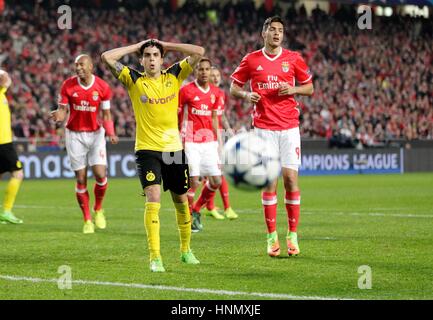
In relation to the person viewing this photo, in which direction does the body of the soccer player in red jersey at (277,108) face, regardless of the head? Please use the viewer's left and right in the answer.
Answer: facing the viewer

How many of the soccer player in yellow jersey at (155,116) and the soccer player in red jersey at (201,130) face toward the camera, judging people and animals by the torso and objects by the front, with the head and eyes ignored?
2

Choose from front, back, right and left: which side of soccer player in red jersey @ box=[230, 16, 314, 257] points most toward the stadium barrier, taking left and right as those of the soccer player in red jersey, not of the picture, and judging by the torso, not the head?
back

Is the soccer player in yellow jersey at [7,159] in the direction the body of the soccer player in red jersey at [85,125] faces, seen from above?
no

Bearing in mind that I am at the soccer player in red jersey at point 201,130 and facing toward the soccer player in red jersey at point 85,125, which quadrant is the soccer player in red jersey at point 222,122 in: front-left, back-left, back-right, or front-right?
back-right

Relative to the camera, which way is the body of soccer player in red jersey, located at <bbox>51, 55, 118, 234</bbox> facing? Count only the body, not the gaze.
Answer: toward the camera

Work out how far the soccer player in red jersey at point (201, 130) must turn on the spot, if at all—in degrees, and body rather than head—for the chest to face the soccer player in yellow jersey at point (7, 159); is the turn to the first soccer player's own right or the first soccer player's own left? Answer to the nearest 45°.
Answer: approximately 90° to the first soccer player's own right

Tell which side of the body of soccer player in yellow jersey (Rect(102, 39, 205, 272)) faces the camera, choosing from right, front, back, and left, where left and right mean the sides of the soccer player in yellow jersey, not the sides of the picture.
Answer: front

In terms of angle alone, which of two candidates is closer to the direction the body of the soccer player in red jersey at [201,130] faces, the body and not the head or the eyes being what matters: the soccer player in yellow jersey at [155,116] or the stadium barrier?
the soccer player in yellow jersey

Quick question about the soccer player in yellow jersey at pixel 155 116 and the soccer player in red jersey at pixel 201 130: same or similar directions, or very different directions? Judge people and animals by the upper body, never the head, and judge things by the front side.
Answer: same or similar directions

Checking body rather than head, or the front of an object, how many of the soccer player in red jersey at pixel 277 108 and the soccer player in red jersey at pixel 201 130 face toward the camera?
2

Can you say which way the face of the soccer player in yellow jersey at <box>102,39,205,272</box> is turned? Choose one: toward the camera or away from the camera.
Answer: toward the camera

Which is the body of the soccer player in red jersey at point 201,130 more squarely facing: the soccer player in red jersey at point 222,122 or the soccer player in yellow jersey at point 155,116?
the soccer player in yellow jersey

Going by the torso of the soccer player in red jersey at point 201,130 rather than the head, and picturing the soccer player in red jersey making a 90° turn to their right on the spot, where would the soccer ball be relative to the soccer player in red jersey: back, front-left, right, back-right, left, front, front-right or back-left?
left

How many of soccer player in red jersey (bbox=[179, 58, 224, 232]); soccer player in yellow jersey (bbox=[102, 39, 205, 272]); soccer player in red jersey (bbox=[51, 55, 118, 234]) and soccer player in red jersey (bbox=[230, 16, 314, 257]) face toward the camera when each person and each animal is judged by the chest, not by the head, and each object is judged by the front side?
4

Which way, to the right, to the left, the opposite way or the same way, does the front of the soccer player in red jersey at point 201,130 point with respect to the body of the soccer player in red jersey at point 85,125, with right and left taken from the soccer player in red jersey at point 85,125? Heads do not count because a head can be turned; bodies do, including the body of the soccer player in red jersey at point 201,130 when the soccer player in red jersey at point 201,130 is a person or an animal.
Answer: the same way

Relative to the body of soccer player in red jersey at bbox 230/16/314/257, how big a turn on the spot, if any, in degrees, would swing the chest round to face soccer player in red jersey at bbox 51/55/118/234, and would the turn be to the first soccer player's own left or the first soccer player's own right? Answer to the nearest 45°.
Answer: approximately 135° to the first soccer player's own right

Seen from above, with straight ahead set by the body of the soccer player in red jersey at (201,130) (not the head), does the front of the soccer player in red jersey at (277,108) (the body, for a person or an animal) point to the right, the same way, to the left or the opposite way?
the same way
